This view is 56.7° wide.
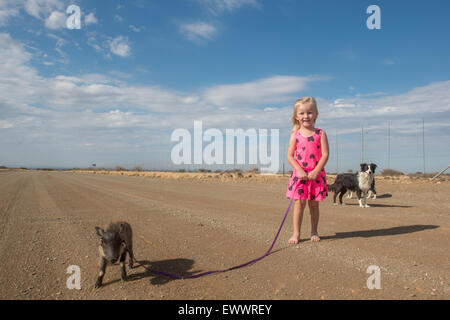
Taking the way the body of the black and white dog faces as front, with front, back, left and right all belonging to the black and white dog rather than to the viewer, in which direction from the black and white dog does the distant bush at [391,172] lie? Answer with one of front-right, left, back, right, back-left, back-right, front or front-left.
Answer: back-left

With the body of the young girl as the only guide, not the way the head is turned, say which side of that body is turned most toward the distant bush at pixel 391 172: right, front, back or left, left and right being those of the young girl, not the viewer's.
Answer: back

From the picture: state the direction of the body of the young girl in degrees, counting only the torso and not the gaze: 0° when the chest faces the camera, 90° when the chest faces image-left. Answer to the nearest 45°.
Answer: approximately 0°

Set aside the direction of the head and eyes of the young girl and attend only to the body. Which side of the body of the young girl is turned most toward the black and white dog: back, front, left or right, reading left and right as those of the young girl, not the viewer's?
back

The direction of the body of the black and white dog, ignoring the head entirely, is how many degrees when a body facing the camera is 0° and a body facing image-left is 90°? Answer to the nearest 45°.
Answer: approximately 315°

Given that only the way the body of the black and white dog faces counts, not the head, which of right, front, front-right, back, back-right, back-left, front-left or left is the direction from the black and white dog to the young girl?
front-right
